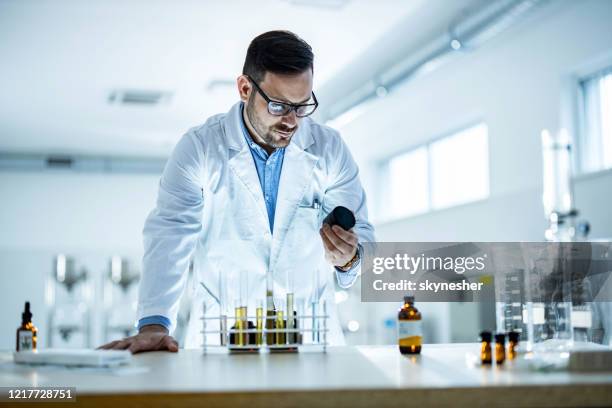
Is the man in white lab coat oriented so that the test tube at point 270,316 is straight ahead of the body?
yes

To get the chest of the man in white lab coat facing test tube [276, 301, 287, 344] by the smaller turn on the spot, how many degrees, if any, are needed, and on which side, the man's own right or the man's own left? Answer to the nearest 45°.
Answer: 0° — they already face it

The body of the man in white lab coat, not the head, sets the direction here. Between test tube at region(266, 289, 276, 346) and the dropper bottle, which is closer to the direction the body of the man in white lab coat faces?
the test tube

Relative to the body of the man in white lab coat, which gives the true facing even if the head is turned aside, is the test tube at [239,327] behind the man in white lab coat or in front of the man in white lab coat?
in front

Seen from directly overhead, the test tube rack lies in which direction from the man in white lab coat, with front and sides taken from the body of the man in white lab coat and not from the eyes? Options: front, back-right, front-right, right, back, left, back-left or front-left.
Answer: front

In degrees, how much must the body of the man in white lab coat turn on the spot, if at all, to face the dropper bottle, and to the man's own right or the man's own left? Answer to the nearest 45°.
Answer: approximately 45° to the man's own right

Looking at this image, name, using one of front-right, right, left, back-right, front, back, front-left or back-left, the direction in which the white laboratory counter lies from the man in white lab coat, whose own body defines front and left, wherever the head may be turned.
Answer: front

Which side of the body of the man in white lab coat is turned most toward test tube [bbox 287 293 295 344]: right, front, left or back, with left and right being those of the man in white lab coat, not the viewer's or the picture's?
front

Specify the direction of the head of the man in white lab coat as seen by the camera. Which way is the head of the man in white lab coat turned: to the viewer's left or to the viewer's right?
to the viewer's right

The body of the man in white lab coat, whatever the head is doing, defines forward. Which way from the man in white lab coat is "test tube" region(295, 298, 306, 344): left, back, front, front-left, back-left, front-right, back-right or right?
front

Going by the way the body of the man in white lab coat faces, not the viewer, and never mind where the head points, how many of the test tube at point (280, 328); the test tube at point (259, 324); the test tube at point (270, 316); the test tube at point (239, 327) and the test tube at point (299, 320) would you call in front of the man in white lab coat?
5

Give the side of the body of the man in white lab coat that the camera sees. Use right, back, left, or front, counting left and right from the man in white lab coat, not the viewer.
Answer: front

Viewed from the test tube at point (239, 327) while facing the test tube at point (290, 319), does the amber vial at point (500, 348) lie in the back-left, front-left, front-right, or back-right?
front-right
